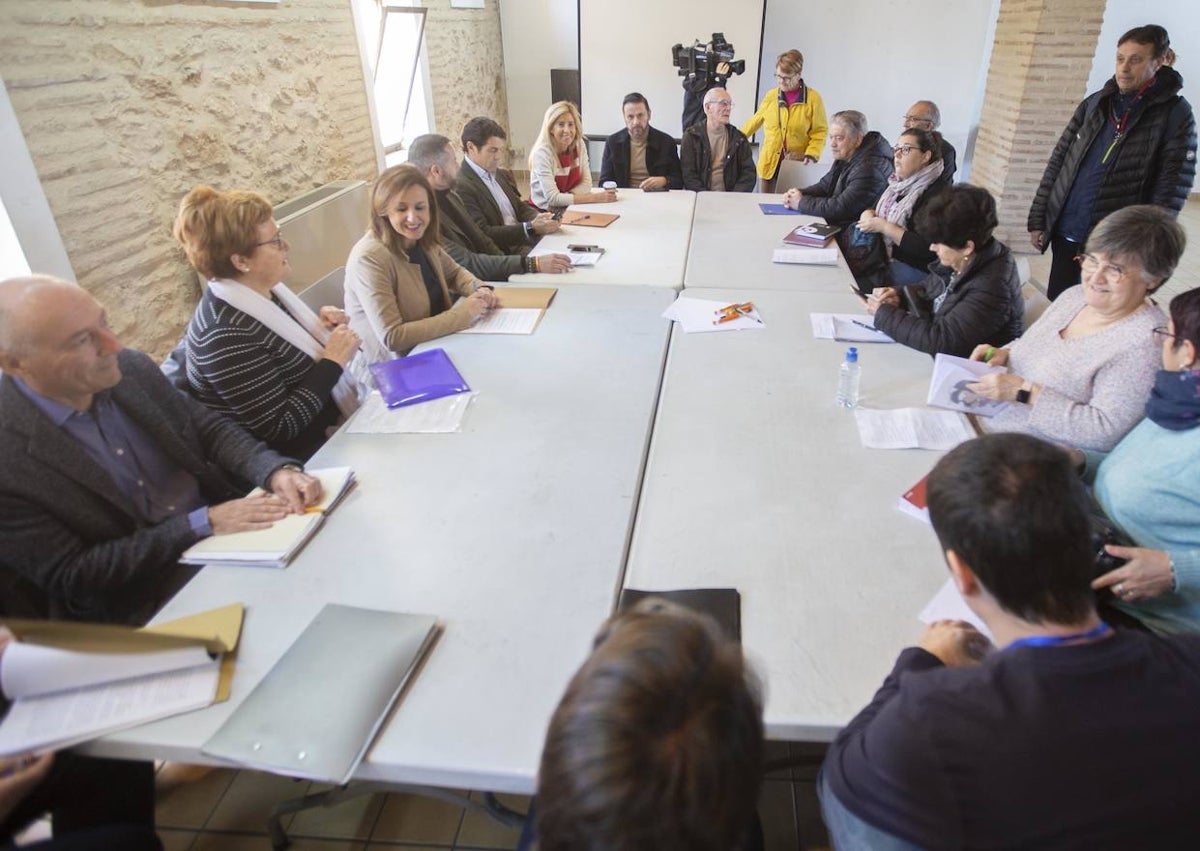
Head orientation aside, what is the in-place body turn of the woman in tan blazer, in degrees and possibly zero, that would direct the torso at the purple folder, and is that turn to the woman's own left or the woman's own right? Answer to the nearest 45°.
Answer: approximately 45° to the woman's own right

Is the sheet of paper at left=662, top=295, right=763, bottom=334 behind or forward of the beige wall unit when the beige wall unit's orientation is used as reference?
forward

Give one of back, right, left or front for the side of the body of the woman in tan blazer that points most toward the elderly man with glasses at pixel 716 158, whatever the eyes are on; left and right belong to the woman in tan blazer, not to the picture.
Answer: left

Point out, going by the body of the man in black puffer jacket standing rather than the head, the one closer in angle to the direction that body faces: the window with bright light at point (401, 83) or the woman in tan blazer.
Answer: the woman in tan blazer

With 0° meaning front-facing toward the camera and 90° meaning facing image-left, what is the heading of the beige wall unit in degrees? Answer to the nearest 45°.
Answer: approximately 315°

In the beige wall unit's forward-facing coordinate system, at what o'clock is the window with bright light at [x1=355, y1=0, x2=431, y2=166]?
The window with bright light is roughly at 8 o'clock from the beige wall unit.

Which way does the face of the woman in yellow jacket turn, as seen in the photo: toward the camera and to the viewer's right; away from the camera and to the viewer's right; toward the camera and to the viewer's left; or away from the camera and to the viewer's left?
toward the camera and to the viewer's left

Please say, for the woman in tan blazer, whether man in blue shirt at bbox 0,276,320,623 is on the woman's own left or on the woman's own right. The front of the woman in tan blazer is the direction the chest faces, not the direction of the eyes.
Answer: on the woman's own right

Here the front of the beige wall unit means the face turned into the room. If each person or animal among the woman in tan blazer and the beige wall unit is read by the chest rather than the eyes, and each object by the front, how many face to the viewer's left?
0

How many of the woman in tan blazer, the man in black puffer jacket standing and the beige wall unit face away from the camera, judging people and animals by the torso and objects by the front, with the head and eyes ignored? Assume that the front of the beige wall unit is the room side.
0

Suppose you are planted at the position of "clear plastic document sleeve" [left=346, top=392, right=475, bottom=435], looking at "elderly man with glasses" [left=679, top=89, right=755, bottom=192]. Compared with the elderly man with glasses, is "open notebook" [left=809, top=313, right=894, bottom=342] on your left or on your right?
right

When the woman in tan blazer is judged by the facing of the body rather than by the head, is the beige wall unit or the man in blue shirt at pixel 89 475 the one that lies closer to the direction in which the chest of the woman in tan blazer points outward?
the man in blue shirt

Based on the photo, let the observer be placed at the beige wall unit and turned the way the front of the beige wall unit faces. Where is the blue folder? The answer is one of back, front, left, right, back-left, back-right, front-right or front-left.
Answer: front-left

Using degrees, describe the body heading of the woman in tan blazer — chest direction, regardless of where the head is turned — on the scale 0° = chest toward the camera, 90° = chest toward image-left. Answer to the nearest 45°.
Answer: approximately 315°

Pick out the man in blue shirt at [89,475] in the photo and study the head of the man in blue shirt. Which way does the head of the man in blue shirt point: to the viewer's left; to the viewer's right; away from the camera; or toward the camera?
to the viewer's right

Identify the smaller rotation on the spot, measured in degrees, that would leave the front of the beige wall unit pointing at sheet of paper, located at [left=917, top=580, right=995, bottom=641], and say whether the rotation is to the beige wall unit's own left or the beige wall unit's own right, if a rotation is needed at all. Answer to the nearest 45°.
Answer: approximately 45° to the beige wall unit's own right

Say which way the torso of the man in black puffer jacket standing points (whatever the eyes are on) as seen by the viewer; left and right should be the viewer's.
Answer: facing the viewer and to the left of the viewer
